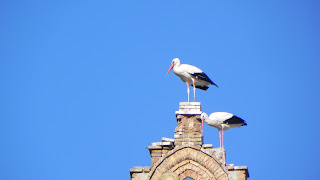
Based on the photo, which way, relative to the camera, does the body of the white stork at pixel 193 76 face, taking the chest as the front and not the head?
to the viewer's left

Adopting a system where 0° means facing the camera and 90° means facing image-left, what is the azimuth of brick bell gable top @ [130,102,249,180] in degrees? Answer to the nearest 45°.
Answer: approximately 0°

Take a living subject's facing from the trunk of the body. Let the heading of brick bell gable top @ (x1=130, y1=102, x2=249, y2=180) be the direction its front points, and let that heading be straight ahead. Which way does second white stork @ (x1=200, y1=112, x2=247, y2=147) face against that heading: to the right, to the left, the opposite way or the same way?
to the right

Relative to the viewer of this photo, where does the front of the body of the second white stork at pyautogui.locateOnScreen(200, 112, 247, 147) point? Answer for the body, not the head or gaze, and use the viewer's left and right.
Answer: facing to the left of the viewer
